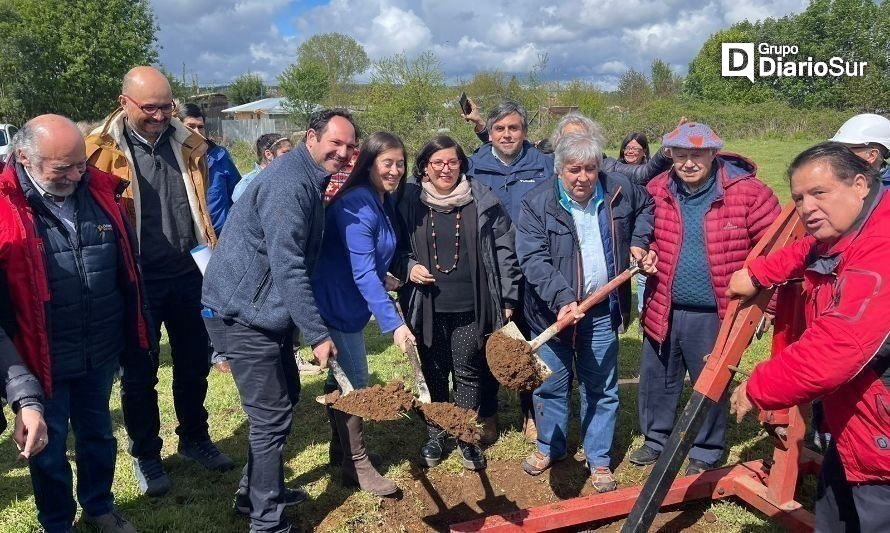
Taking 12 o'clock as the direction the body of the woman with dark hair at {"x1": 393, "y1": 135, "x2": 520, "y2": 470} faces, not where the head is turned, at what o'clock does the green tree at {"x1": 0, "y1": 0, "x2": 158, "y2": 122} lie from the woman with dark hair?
The green tree is roughly at 5 o'clock from the woman with dark hair.

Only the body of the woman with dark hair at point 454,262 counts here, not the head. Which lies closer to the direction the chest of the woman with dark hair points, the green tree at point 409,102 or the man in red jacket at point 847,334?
the man in red jacket

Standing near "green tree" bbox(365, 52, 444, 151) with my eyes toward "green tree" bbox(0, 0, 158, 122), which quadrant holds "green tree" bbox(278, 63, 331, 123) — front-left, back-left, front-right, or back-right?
front-right

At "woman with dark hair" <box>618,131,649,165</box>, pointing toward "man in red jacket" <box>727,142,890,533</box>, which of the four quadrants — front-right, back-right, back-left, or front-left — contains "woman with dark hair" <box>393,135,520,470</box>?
front-right

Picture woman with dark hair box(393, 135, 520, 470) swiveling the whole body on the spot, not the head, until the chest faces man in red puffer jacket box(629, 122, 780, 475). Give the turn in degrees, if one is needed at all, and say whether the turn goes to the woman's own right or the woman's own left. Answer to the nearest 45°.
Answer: approximately 90° to the woman's own left

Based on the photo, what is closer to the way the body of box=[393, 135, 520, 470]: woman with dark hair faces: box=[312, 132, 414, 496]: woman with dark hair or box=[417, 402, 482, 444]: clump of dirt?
the clump of dirt

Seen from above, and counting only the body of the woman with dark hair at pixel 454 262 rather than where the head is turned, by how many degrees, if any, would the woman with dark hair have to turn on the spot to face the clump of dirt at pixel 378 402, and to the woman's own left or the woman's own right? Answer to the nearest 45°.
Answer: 0° — they already face it

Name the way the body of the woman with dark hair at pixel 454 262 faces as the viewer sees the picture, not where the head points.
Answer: toward the camera

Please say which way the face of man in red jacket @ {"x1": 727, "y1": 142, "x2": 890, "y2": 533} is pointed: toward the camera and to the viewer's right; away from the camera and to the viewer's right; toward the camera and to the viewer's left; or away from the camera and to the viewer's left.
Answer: toward the camera and to the viewer's left

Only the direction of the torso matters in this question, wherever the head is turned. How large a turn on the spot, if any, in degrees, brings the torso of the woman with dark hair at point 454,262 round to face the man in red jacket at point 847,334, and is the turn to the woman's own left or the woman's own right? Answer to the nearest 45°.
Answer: approximately 45° to the woman's own left

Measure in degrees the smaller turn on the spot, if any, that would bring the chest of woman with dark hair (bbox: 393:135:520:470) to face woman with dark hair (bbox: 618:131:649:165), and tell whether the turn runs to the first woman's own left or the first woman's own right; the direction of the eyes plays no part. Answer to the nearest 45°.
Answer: approximately 135° to the first woman's own left

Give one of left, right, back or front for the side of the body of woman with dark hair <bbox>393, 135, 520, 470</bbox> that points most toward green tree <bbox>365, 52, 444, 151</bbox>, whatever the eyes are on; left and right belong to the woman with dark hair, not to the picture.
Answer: back

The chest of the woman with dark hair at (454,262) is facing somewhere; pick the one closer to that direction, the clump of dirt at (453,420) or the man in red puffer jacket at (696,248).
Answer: the clump of dirt
